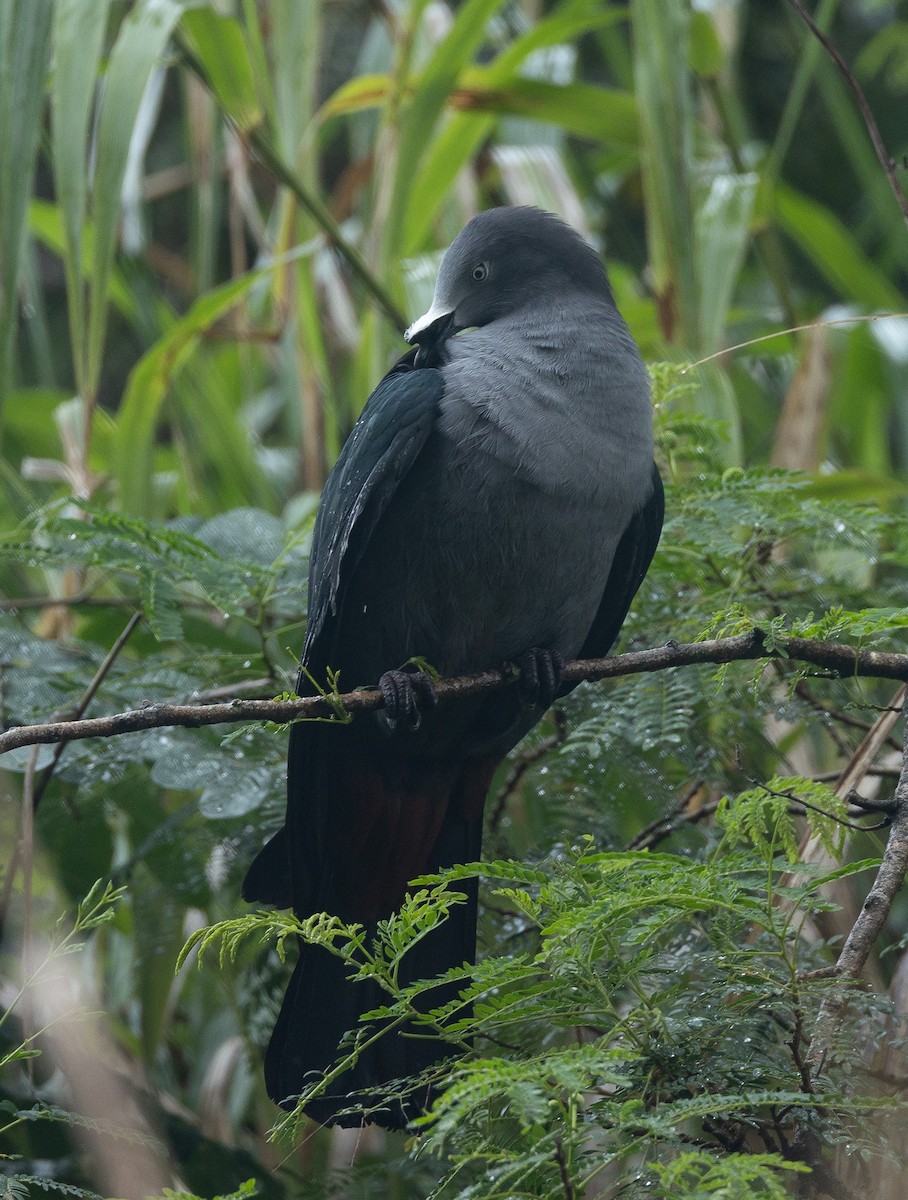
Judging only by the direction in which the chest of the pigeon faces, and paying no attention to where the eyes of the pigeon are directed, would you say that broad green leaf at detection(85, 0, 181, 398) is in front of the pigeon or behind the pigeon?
behind

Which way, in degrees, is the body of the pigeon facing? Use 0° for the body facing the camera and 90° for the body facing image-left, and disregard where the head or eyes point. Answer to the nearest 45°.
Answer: approximately 315°

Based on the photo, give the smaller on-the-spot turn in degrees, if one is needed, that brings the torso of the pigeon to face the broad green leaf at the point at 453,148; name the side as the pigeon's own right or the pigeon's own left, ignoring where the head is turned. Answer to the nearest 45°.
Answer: approximately 135° to the pigeon's own left

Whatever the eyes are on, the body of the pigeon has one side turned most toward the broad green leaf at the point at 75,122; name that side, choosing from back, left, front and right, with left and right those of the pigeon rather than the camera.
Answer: back

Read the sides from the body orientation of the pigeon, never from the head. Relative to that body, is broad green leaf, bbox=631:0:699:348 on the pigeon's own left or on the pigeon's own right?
on the pigeon's own left
